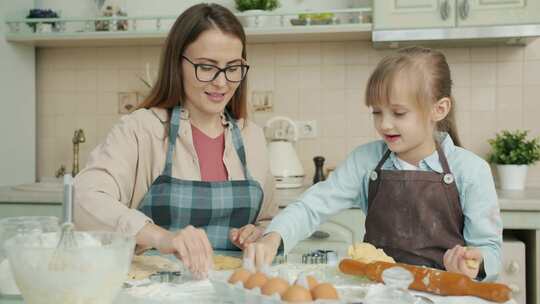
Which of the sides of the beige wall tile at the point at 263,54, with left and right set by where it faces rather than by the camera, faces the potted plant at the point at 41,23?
right

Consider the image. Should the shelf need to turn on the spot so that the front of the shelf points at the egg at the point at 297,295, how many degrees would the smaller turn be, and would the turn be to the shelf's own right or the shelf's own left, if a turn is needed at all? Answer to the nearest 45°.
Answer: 0° — it already faces it

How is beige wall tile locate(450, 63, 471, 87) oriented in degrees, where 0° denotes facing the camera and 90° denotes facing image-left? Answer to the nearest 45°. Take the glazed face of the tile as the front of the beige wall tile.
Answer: approximately 0°

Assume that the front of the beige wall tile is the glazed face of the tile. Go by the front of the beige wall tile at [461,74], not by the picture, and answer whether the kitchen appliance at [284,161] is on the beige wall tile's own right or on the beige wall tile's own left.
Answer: on the beige wall tile's own right

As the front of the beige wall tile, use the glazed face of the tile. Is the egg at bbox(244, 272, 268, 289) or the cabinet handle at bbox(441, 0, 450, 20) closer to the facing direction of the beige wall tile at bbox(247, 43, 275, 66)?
the egg
